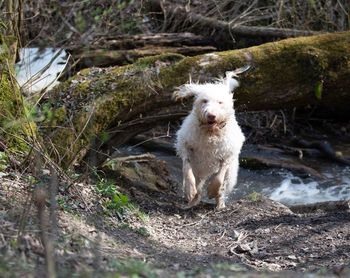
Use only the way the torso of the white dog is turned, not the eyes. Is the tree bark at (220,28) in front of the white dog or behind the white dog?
behind

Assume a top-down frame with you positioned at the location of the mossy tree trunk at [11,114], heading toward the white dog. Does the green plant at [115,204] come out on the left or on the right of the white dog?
right

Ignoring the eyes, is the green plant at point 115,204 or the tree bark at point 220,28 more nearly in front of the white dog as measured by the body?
the green plant

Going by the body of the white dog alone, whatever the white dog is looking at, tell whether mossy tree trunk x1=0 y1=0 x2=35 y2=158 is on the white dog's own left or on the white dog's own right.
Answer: on the white dog's own right

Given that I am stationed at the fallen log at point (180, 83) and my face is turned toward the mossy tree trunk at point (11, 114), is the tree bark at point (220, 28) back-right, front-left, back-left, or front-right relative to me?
back-right

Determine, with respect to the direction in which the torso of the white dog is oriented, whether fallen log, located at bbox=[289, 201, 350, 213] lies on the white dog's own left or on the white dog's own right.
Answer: on the white dog's own left

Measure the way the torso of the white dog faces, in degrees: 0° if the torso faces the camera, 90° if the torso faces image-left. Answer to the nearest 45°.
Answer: approximately 0°
